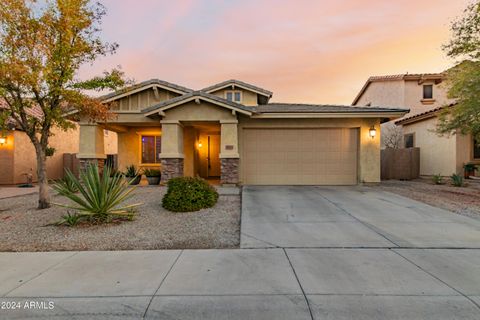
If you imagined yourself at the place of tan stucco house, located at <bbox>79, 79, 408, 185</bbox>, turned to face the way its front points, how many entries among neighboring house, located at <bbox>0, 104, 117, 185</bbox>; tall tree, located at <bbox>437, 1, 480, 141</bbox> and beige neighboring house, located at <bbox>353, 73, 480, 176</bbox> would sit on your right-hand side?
1

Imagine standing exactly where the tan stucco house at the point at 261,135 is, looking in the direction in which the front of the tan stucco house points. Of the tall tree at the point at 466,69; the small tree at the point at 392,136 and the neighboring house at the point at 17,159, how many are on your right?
1

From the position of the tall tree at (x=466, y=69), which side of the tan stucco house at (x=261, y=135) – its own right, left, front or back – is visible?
left

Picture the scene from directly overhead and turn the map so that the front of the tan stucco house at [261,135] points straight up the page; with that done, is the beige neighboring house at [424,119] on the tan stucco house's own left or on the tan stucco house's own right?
on the tan stucco house's own left

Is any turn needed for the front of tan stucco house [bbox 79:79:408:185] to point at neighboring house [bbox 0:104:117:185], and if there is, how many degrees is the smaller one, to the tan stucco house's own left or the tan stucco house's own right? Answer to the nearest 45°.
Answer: approximately 90° to the tan stucco house's own right

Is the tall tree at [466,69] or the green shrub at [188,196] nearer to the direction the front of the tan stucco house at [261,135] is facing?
the green shrub

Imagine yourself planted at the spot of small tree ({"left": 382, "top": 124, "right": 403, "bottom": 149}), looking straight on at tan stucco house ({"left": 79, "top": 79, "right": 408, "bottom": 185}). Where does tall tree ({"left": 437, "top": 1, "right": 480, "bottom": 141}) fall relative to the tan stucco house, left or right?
left

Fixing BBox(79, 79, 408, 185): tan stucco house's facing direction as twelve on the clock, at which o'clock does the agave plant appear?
The agave plant is roughly at 1 o'clock from the tan stucco house.

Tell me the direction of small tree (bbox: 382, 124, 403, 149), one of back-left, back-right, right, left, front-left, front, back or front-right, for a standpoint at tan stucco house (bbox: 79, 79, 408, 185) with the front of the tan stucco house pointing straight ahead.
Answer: back-left

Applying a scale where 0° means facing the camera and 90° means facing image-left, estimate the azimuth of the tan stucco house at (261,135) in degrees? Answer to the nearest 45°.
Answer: approximately 0°

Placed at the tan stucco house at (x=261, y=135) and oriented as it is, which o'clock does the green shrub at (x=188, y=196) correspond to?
The green shrub is roughly at 1 o'clock from the tan stucco house.
